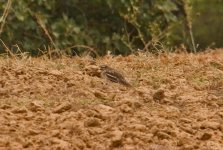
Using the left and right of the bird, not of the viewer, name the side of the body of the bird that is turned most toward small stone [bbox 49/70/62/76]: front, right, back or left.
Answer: front

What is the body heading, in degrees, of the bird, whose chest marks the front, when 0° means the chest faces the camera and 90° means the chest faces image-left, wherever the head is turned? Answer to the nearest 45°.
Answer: approximately 90°

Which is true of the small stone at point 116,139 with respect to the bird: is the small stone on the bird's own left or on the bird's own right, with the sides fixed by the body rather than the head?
on the bird's own left

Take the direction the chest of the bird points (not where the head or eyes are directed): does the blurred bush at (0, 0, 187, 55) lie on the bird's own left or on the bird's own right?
on the bird's own right

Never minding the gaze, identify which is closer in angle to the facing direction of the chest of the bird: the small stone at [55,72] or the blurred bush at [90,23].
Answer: the small stone

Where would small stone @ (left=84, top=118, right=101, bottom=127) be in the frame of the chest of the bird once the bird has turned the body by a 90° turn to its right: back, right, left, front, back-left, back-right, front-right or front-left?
back
